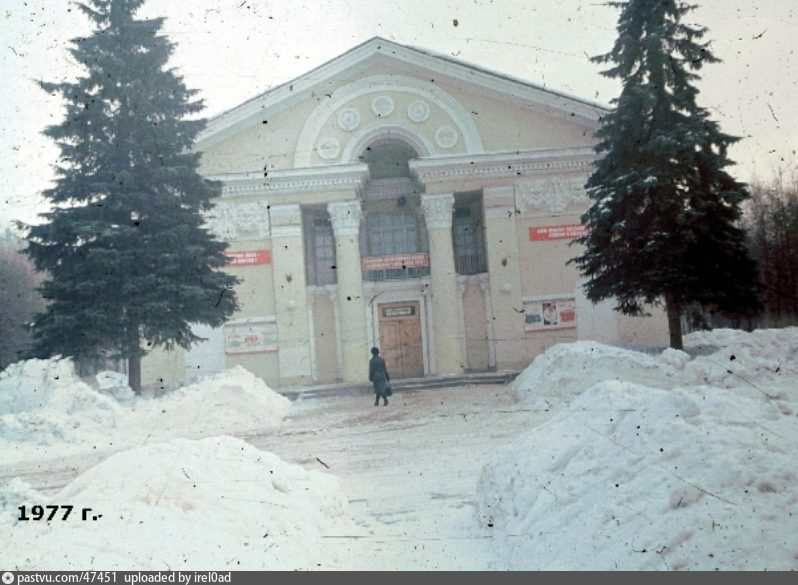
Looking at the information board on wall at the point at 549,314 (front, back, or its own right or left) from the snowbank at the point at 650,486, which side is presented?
front

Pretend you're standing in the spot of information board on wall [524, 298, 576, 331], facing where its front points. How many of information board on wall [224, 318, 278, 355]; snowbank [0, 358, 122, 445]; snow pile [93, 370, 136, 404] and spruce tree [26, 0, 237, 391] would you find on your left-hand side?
0

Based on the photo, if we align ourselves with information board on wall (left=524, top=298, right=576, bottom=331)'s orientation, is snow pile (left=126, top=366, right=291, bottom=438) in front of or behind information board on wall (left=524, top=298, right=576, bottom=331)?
in front

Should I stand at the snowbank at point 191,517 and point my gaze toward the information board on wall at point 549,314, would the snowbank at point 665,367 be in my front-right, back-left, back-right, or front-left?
front-right

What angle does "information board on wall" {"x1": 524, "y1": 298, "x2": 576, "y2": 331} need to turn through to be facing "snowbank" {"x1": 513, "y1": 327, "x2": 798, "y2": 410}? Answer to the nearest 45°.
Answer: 0° — it already faces it

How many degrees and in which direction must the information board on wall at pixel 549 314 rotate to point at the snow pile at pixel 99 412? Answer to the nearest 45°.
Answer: approximately 45° to its right

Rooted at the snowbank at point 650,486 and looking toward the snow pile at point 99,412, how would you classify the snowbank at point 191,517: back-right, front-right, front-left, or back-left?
front-left

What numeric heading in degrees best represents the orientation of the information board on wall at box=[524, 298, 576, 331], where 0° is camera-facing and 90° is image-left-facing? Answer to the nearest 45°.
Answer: approximately 0°

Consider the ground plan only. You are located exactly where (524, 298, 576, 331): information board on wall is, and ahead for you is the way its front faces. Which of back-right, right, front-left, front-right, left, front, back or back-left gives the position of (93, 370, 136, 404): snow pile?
front-right

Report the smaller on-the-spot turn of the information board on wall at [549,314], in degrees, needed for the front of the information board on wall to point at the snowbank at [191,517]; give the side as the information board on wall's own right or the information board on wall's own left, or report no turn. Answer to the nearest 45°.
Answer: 0° — it already faces it

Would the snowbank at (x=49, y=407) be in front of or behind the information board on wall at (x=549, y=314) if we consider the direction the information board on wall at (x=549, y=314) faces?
in front
